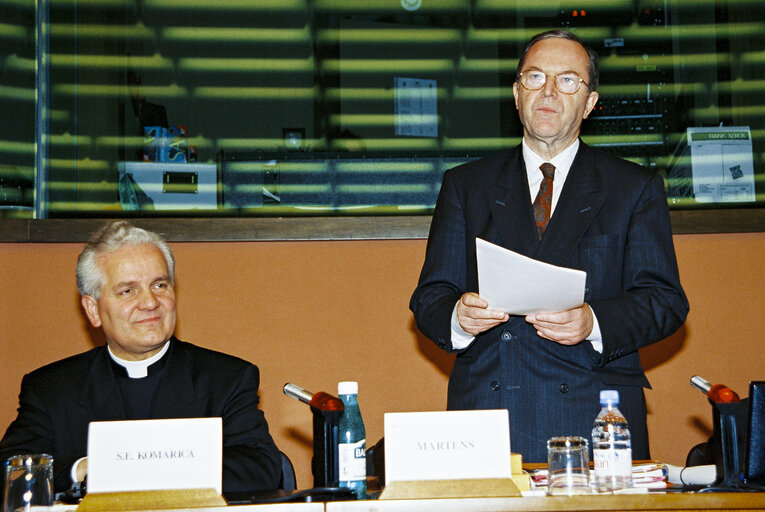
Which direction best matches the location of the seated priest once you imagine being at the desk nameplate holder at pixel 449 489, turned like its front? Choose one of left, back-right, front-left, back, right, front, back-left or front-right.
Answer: back-right

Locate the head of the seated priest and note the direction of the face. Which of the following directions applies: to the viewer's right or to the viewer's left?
to the viewer's right
